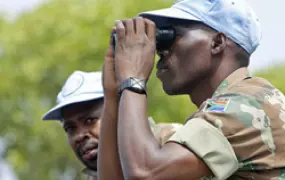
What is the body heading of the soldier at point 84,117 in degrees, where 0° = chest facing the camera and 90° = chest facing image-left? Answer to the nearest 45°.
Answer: approximately 45°

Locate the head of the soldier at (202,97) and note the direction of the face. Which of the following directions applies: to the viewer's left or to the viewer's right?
to the viewer's left

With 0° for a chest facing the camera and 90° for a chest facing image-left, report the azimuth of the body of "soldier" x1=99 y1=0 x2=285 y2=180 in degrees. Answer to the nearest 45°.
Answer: approximately 90°

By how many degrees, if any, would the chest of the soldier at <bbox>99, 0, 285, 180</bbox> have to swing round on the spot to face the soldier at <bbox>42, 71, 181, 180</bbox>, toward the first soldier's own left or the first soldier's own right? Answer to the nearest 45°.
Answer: approximately 45° to the first soldier's own right

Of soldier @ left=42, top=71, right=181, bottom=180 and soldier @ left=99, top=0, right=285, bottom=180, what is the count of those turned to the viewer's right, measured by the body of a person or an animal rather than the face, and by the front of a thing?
0
